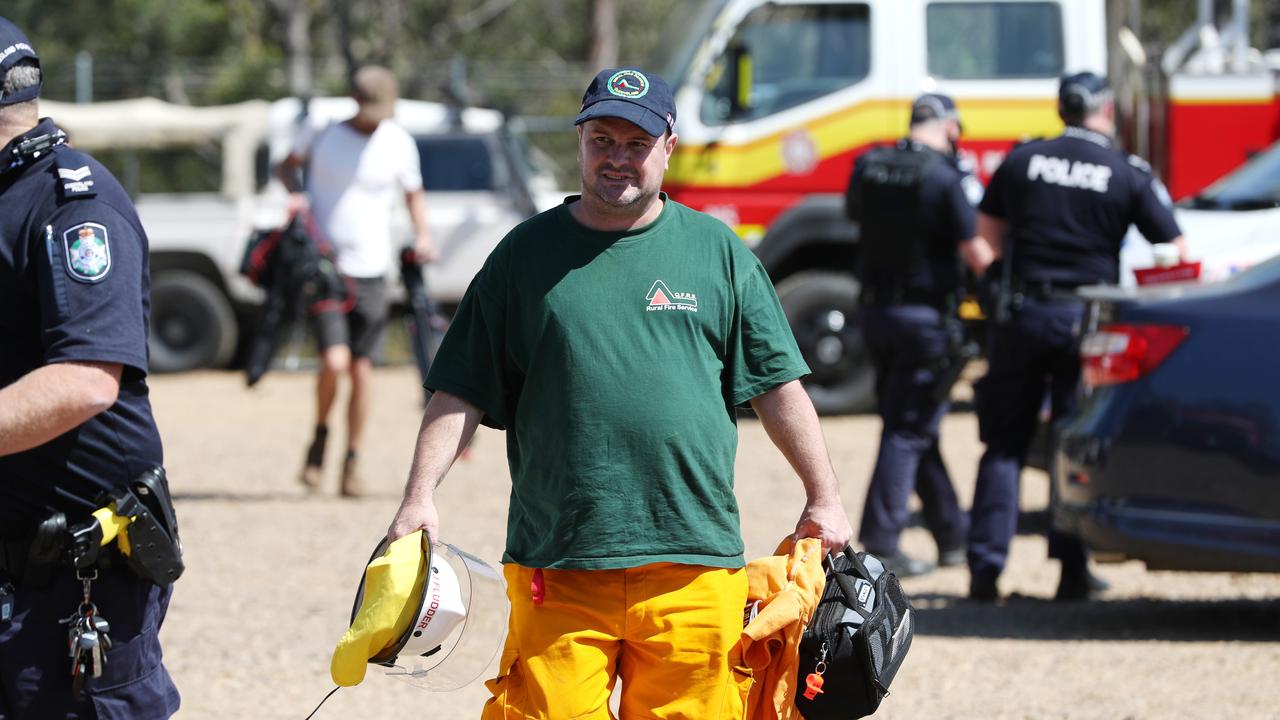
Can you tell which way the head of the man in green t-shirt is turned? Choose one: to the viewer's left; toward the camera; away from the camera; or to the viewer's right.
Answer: toward the camera

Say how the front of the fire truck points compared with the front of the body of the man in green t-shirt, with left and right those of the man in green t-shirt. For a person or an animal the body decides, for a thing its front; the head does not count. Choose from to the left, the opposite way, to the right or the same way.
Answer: to the right

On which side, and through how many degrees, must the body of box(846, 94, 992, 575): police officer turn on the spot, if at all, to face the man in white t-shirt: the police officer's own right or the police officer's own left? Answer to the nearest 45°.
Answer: approximately 90° to the police officer's own left

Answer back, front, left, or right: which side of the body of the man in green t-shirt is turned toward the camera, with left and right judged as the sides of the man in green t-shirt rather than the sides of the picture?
front

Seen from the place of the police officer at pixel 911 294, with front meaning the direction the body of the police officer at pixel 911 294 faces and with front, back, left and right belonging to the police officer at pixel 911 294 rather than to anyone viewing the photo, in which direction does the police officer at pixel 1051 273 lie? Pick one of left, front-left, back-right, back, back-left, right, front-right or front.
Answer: right

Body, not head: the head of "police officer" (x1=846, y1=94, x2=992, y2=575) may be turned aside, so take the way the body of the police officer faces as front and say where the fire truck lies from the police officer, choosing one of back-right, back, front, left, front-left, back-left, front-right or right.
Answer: front-left

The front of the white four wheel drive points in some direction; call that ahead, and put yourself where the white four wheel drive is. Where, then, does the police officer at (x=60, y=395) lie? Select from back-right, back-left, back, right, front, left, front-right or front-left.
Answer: right

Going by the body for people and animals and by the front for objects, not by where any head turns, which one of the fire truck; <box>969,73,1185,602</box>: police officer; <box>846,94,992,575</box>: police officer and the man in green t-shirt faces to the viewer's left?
the fire truck

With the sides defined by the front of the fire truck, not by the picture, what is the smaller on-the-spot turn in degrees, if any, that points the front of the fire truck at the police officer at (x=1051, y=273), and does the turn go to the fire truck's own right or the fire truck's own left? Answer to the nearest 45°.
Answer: approximately 90° to the fire truck's own left

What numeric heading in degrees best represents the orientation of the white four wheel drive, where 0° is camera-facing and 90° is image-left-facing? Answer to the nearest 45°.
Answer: approximately 270°

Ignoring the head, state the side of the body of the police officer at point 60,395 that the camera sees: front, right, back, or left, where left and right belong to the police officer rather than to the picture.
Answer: left

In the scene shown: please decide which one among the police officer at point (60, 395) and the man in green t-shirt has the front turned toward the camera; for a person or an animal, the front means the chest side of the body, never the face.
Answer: the man in green t-shirt

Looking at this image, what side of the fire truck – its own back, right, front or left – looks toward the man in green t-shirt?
left

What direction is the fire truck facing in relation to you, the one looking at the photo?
facing to the left of the viewer

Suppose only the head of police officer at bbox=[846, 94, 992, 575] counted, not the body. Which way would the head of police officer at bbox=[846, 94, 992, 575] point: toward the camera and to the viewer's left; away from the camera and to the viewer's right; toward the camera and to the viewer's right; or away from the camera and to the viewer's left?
away from the camera and to the viewer's right

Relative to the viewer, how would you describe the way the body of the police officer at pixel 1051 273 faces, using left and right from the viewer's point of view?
facing away from the viewer and to the right of the viewer

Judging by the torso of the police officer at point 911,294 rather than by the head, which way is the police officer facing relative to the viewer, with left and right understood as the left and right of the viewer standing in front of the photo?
facing away from the viewer and to the right of the viewer
